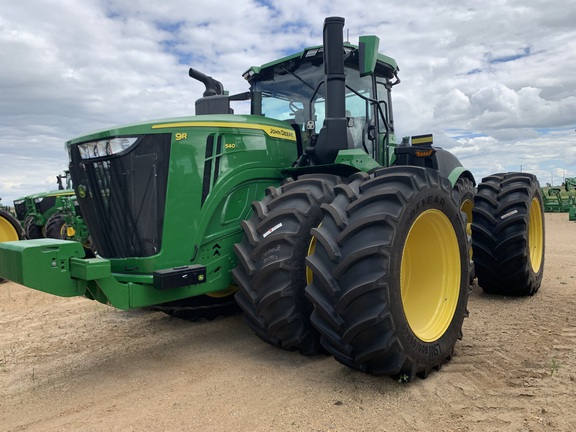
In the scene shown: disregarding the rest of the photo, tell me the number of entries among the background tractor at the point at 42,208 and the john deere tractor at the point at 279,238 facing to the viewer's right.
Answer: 0

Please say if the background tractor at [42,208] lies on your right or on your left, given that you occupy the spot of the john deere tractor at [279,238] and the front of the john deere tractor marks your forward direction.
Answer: on your right

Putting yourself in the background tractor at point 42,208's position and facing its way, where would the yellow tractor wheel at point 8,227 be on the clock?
The yellow tractor wheel is roughly at 11 o'clock from the background tractor.

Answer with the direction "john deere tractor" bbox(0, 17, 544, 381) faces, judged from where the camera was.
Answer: facing the viewer and to the left of the viewer

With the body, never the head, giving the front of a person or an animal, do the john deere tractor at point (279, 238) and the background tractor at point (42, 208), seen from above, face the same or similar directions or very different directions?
same or similar directions
